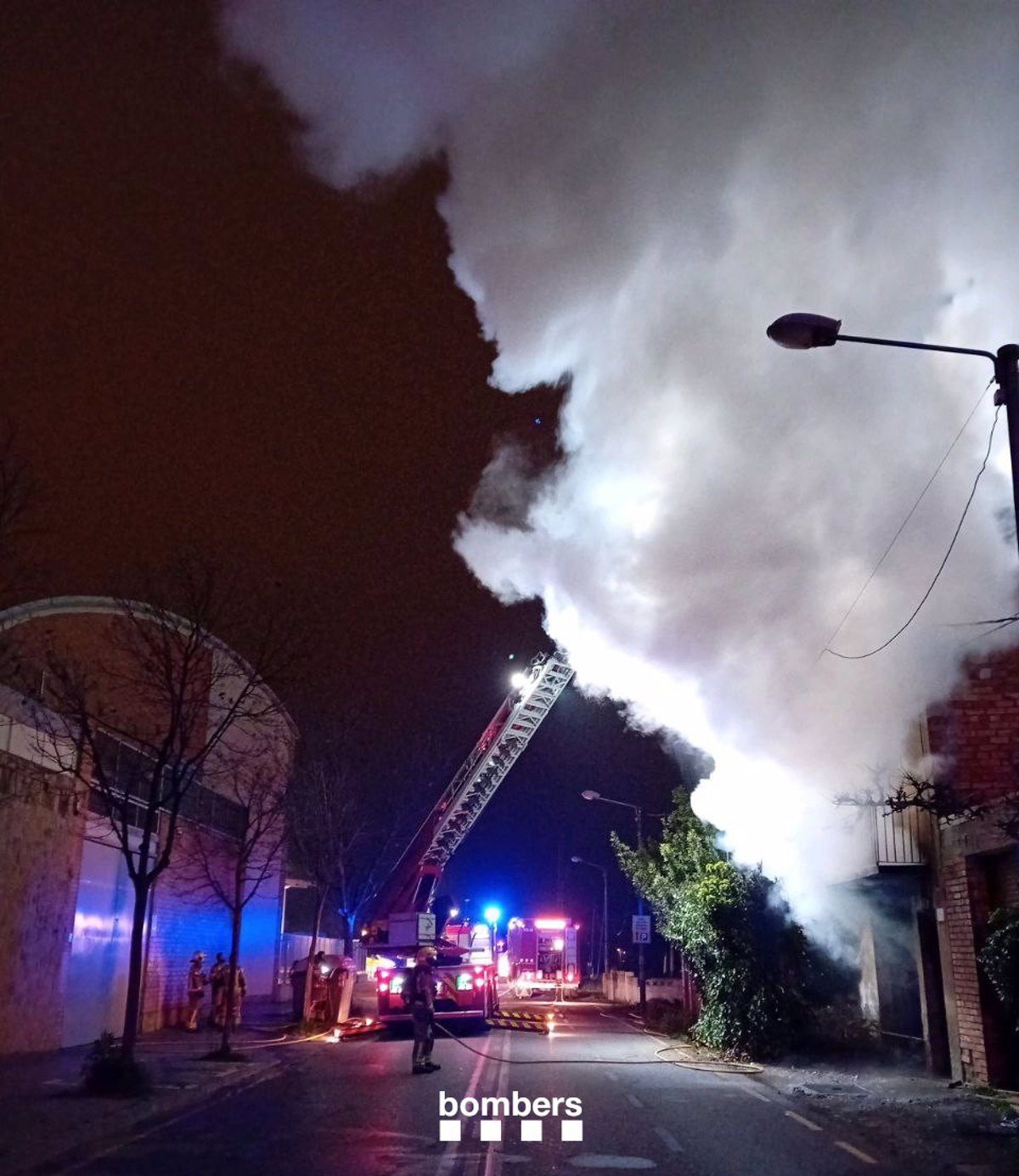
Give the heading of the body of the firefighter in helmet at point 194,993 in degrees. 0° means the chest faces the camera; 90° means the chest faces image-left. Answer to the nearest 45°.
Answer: approximately 270°

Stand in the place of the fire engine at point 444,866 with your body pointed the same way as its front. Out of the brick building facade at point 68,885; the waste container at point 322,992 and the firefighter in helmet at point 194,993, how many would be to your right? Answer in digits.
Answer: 0

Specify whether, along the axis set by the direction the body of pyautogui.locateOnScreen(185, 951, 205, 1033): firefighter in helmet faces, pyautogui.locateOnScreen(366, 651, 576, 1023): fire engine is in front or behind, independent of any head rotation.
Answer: in front

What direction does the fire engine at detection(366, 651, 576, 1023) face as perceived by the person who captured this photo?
facing away from the viewer

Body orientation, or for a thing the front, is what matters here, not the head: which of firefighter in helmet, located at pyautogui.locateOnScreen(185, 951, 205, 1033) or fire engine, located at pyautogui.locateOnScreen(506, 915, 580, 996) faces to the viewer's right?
the firefighter in helmet

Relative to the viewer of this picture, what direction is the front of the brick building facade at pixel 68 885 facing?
facing the viewer and to the right of the viewer

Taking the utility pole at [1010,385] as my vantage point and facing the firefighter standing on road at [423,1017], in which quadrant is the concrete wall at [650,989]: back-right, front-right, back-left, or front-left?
front-right

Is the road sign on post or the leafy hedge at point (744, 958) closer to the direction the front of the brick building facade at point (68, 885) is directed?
the leafy hedge

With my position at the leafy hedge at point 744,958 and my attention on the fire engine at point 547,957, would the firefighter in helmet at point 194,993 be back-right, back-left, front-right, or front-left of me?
front-left

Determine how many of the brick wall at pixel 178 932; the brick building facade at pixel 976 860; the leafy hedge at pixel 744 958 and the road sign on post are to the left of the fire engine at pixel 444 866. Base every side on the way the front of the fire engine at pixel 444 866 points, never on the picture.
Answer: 1

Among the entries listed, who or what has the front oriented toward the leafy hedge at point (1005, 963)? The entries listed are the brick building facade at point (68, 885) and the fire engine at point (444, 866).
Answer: the brick building facade

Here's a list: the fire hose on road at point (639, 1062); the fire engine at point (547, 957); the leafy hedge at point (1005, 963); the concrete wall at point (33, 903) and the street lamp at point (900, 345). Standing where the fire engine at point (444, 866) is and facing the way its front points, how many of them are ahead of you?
1
